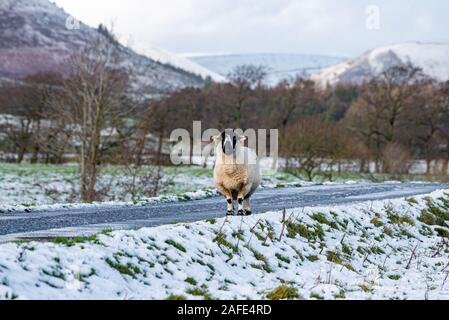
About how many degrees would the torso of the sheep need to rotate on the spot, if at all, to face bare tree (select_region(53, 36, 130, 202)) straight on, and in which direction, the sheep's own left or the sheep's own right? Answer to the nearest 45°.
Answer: approximately 135° to the sheep's own right

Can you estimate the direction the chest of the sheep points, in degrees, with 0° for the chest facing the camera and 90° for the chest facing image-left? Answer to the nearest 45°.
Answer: approximately 0°
